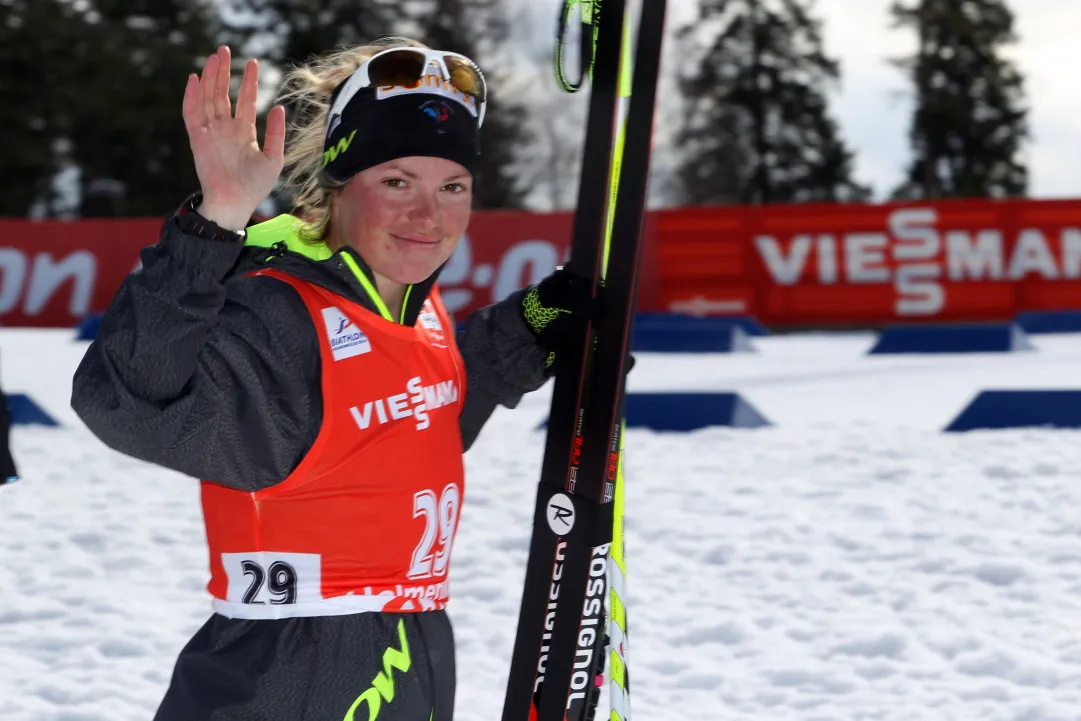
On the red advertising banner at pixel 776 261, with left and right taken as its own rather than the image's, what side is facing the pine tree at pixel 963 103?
back

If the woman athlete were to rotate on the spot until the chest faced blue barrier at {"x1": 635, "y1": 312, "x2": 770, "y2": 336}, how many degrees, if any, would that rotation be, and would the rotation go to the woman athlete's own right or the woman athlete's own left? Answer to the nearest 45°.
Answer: approximately 135° to the woman athlete's own left

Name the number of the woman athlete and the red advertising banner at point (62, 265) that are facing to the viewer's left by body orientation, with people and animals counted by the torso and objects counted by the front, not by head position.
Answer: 0

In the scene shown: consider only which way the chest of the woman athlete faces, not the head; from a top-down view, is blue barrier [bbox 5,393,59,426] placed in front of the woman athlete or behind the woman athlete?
behind

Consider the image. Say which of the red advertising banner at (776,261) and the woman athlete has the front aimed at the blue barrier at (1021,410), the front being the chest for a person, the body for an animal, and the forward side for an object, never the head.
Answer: the red advertising banner

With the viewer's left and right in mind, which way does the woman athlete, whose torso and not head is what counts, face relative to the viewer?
facing the viewer and to the right of the viewer

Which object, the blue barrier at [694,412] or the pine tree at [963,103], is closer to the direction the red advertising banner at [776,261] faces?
the blue barrier

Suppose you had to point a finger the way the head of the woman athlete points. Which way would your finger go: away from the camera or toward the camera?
toward the camera

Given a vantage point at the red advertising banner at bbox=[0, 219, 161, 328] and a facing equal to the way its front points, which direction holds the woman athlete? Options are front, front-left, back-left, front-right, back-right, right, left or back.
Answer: front

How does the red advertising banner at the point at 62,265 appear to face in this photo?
toward the camera

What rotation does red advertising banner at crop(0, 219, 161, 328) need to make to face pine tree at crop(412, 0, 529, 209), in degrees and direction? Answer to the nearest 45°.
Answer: approximately 135° to its left

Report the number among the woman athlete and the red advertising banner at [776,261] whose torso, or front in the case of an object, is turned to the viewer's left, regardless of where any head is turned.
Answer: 0

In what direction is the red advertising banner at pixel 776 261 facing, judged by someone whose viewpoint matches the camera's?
facing the viewer

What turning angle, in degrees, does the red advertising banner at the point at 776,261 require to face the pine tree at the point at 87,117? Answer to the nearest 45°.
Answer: approximately 135° to its right
